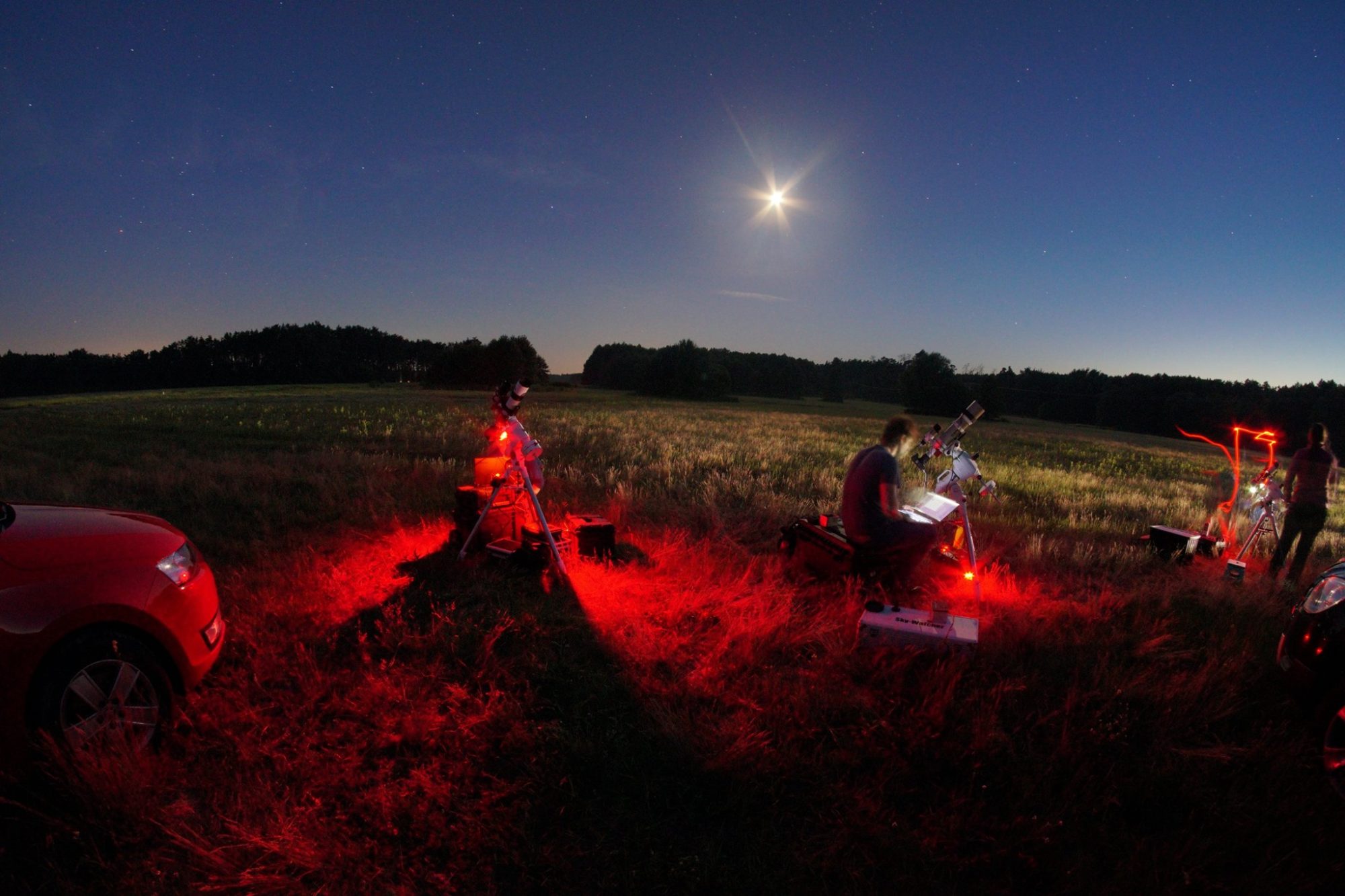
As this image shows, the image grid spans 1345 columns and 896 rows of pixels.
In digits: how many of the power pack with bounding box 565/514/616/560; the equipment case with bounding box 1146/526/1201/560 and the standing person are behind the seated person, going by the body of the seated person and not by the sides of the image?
1

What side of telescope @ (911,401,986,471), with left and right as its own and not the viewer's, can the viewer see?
right

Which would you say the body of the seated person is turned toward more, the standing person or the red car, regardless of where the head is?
the standing person

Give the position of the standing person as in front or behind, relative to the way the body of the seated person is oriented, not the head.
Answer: in front

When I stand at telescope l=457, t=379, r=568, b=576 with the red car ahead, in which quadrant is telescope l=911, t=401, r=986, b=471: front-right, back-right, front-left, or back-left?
back-left

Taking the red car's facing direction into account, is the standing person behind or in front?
in front

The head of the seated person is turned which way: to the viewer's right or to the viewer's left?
to the viewer's right

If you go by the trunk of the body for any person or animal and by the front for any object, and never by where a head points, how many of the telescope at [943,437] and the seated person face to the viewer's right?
2

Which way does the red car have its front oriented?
to the viewer's right

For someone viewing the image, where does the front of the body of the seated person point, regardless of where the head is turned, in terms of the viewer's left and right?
facing to the right of the viewer
